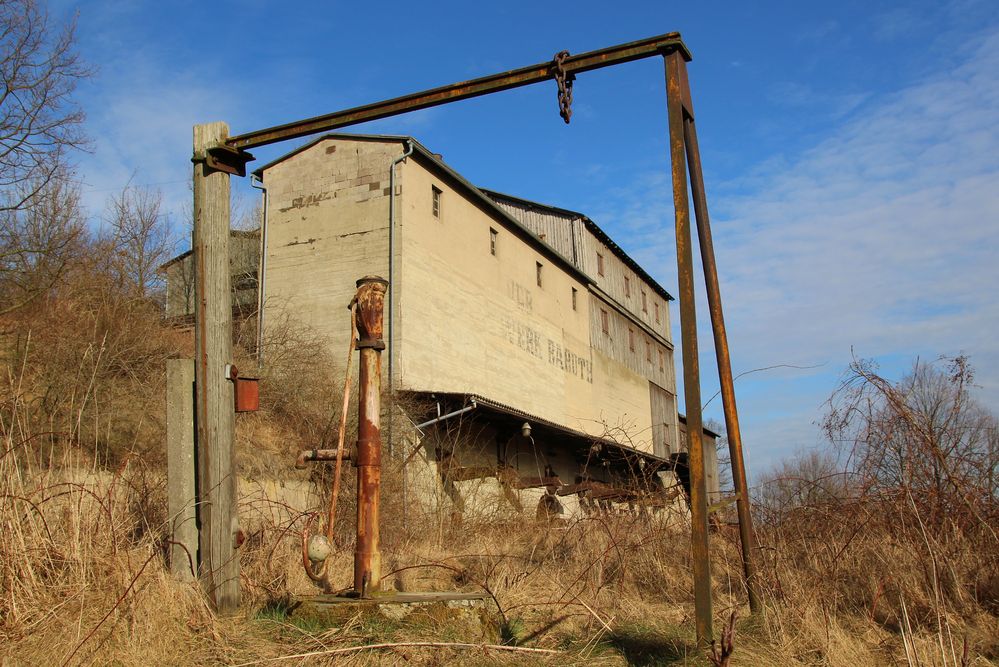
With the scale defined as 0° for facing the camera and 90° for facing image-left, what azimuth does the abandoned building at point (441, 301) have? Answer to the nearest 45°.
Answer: approximately 315°

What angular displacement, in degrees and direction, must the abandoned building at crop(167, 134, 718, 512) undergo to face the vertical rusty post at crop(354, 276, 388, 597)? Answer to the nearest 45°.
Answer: approximately 45° to its right

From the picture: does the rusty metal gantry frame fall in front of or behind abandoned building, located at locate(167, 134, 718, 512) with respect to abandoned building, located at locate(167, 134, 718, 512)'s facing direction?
in front

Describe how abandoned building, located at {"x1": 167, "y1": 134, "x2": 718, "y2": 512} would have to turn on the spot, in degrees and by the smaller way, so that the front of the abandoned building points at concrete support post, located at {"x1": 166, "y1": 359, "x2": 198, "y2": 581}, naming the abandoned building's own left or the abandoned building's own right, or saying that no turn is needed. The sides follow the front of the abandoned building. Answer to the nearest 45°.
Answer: approximately 45° to the abandoned building's own right
